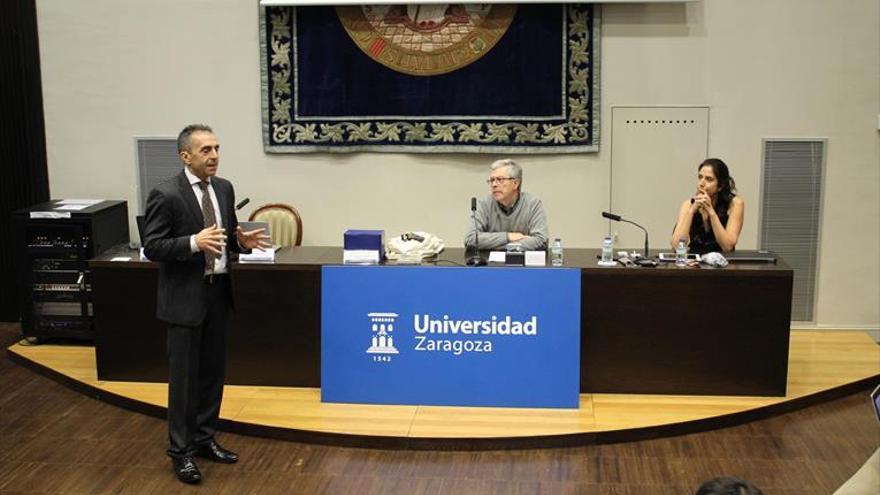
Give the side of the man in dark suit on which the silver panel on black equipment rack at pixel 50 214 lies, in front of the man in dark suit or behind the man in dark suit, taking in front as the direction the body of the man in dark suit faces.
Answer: behind

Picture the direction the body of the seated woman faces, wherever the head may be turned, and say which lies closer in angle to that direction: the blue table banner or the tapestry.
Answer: the blue table banner

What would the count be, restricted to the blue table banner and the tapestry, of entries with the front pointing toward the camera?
2

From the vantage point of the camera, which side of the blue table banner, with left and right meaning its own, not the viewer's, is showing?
front

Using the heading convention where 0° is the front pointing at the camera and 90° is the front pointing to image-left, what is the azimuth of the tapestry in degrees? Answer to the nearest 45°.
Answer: approximately 0°

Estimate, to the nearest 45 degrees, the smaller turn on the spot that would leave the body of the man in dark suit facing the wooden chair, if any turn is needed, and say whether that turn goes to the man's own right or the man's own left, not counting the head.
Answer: approximately 135° to the man's own left

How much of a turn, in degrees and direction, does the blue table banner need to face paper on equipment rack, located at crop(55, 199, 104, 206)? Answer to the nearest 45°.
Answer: approximately 135° to its right

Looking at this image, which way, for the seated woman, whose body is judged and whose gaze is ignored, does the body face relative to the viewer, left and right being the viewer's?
facing the viewer and to the left of the viewer

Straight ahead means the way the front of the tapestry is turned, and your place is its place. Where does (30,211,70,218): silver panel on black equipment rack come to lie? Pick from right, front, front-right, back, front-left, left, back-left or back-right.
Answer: right

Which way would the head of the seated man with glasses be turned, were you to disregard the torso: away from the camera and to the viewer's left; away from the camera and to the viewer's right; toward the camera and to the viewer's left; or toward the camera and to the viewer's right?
toward the camera and to the viewer's left

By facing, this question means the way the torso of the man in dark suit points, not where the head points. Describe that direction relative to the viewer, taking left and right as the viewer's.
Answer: facing the viewer and to the right of the viewer

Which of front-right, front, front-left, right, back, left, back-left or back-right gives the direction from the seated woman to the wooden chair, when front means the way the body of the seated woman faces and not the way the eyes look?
front-right

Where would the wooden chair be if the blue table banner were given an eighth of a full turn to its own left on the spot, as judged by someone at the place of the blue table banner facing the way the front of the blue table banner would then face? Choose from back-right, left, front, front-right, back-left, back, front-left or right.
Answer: back
